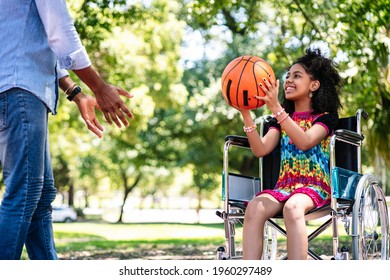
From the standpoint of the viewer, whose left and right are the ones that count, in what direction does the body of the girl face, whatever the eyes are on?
facing the viewer and to the left of the viewer

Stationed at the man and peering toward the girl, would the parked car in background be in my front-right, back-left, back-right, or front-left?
front-left

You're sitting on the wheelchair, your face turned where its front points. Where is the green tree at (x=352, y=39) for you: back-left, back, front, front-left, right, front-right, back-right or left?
back-right

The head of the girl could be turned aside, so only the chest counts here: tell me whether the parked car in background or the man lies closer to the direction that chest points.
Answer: the man

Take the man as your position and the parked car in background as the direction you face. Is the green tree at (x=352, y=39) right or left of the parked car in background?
right

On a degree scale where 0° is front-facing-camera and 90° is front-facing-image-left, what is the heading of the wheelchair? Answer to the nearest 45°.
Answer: approximately 45°

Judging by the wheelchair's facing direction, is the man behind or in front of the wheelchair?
in front

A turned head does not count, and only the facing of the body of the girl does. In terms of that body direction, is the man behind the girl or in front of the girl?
in front

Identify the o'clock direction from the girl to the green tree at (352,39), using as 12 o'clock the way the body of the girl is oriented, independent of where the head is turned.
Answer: The green tree is roughly at 5 o'clock from the girl.

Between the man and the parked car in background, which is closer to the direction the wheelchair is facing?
the man

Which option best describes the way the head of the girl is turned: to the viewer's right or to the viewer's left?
to the viewer's left

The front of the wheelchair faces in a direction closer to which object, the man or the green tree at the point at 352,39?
the man

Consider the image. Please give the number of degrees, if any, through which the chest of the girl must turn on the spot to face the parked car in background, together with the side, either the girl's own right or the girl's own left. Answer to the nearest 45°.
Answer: approximately 135° to the girl's own right
